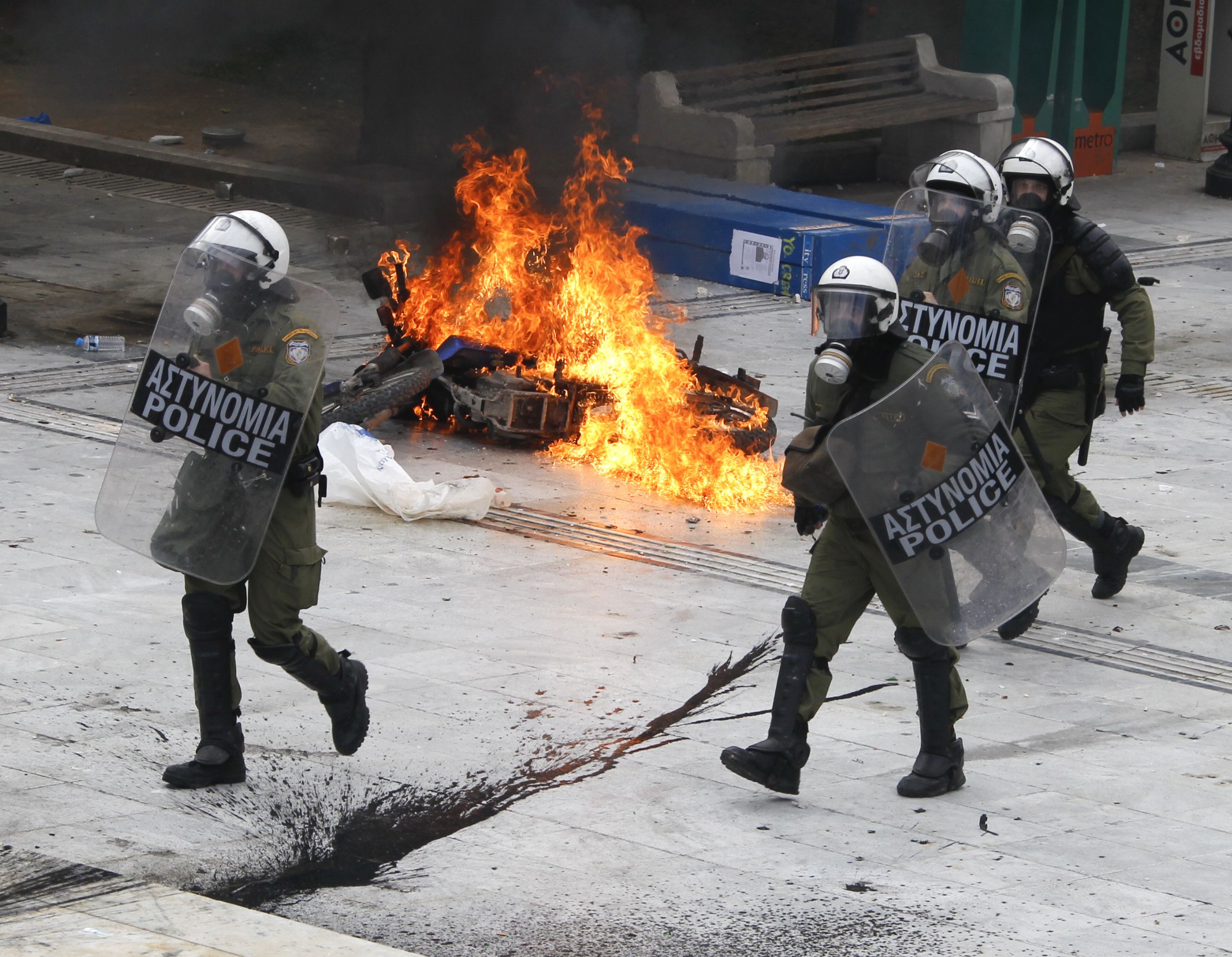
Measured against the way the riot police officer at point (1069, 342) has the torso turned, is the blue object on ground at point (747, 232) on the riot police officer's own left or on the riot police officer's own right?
on the riot police officer's own right

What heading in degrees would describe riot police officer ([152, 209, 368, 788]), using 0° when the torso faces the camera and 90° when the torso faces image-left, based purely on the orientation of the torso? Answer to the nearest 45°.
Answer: approximately 45°

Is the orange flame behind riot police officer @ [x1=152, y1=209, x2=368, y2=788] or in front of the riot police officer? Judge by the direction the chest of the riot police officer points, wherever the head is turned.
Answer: behind

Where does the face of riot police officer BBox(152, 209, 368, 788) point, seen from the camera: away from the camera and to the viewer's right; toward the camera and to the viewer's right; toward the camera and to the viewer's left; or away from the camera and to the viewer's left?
toward the camera and to the viewer's left

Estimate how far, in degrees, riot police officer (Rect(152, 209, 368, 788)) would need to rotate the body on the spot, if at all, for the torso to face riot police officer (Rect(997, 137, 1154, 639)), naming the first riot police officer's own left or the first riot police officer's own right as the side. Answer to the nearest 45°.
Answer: approximately 180°

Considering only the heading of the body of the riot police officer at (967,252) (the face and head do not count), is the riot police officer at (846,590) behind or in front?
in front

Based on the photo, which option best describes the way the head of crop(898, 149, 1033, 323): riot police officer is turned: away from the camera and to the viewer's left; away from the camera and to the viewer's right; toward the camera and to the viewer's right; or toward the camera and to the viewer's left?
toward the camera and to the viewer's left

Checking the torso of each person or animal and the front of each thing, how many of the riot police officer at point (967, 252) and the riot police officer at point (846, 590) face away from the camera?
0

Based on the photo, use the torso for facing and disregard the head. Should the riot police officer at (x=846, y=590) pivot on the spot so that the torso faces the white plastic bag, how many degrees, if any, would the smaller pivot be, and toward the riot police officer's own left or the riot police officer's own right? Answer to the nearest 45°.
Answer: approximately 90° to the riot police officer's own right

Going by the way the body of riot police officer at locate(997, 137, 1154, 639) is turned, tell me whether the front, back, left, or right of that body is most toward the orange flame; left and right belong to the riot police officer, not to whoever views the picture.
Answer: right

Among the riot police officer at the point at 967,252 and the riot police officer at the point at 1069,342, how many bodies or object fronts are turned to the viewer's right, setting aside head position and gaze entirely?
0

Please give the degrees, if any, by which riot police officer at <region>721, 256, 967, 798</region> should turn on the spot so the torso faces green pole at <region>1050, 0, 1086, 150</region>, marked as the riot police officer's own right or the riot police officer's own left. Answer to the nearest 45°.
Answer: approximately 135° to the riot police officer's own right

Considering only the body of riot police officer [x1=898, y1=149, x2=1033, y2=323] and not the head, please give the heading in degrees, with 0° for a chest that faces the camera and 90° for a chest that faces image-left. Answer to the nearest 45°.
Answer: approximately 45°
